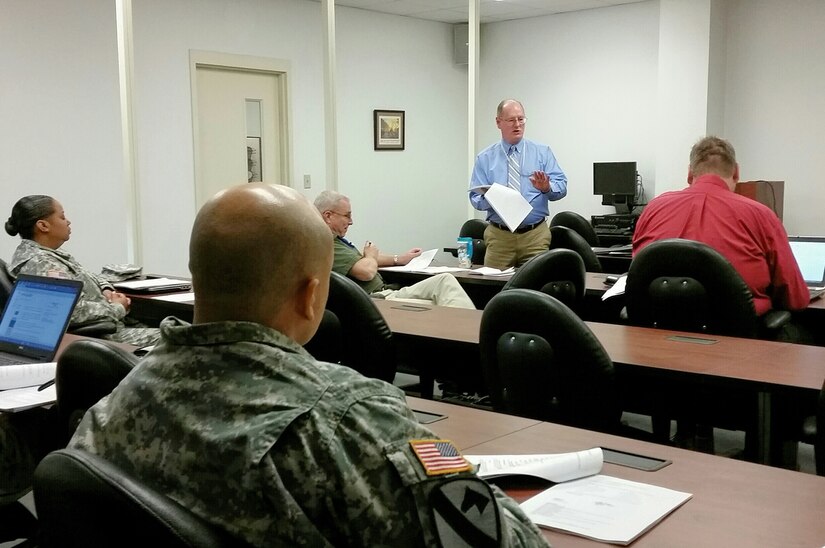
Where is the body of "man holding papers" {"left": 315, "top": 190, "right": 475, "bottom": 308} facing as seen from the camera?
to the viewer's right

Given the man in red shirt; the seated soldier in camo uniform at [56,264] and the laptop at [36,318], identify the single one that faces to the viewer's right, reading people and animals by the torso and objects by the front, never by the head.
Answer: the seated soldier in camo uniform

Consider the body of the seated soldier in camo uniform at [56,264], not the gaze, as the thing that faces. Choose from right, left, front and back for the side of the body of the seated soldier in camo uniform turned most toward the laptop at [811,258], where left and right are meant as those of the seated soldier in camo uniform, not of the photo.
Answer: front

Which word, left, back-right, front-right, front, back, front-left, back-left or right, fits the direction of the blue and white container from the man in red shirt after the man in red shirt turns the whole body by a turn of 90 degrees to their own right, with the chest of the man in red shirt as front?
back-left

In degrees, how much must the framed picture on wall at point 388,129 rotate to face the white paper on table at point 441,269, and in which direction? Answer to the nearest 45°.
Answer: approximately 45° to its right

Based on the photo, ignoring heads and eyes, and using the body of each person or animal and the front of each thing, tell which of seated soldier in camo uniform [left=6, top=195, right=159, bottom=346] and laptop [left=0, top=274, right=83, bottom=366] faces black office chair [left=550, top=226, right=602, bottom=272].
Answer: the seated soldier in camo uniform

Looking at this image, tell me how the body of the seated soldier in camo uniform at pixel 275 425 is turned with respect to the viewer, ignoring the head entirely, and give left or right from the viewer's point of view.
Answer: facing away from the viewer and to the right of the viewer

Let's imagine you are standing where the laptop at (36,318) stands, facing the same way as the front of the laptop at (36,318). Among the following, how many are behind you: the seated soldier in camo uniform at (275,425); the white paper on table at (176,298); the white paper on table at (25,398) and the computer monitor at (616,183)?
2

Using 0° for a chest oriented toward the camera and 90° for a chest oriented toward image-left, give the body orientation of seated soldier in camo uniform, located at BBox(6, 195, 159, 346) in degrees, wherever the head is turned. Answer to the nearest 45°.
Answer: approximately 270°

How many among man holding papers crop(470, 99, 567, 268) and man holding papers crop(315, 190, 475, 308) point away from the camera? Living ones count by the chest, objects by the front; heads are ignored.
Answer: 0

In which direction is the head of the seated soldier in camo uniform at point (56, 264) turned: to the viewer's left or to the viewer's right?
to the viewer's right

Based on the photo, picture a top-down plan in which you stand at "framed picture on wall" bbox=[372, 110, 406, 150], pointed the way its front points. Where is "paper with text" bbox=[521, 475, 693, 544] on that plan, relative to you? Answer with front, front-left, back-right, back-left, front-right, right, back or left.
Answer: front-right

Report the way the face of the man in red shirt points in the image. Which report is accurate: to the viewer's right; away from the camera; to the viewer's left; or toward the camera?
away from the camera

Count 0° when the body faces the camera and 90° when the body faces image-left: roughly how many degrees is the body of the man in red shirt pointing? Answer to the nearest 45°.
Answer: approximately 180°

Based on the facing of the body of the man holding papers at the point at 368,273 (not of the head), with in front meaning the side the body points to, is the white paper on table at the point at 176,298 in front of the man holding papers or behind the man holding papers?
behind

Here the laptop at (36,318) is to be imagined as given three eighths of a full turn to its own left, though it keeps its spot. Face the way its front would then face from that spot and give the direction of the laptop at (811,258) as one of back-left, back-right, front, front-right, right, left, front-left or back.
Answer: front

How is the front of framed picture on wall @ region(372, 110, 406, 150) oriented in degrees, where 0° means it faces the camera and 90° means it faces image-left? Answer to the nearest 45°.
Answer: approximately 315°

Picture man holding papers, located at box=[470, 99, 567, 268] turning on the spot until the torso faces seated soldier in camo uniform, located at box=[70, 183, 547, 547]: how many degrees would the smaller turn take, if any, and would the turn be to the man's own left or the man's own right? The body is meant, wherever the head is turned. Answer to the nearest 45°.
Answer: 0° — they already face them
